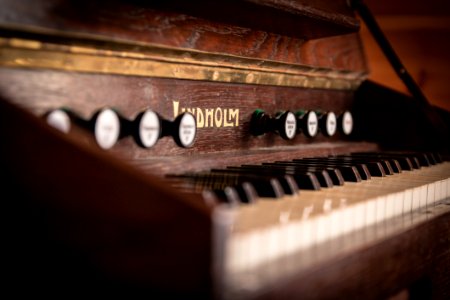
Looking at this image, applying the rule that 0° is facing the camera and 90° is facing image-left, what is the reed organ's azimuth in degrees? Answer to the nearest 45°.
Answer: approximately 315°
